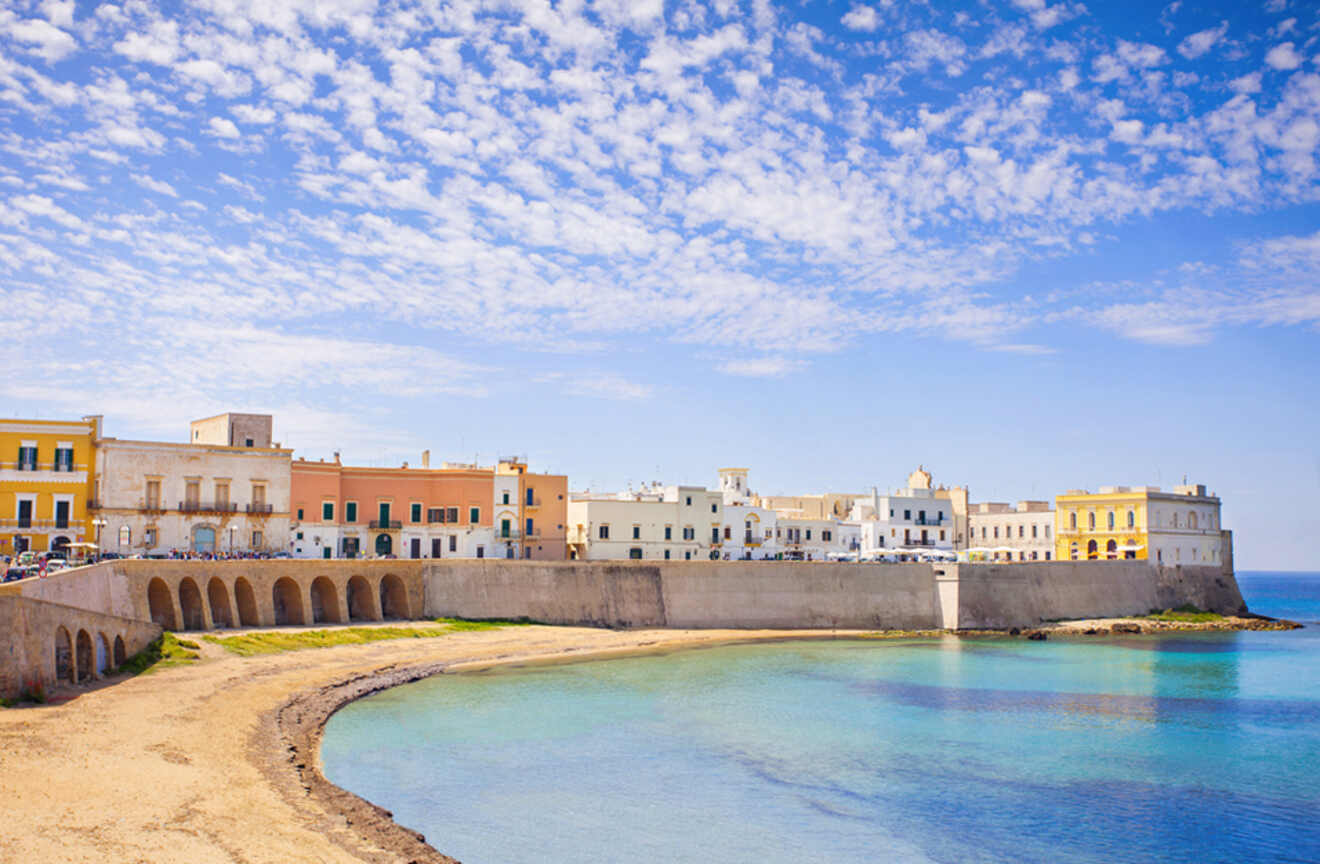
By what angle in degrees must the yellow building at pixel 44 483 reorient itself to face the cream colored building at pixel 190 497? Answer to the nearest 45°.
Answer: approximately 135° to its left

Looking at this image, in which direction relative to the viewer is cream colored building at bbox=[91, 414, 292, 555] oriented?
toward the camera

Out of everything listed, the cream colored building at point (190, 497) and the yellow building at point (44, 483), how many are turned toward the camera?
2

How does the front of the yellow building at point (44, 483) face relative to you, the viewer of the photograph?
facing the viewer

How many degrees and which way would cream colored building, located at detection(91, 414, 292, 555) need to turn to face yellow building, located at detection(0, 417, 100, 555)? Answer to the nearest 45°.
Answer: approximately 45° to its right
